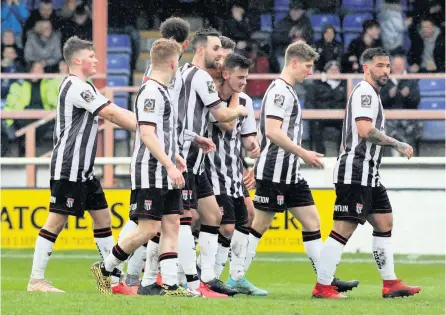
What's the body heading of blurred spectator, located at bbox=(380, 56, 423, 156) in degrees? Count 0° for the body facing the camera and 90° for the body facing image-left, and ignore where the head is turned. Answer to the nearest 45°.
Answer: approximately 0°

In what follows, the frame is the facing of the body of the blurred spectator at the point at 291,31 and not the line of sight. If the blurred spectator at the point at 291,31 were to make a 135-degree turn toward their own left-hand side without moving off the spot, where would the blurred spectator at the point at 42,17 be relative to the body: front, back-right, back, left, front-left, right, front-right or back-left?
back-left

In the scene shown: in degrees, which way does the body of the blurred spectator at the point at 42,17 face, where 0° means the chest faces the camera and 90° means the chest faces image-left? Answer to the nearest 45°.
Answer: approximately 0°

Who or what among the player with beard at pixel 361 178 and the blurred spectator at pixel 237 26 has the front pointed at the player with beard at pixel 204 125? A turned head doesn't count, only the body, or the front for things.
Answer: the blurred spectator

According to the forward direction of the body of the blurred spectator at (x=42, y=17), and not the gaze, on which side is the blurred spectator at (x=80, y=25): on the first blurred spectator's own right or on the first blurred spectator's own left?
on the first blurred spectator's own left
